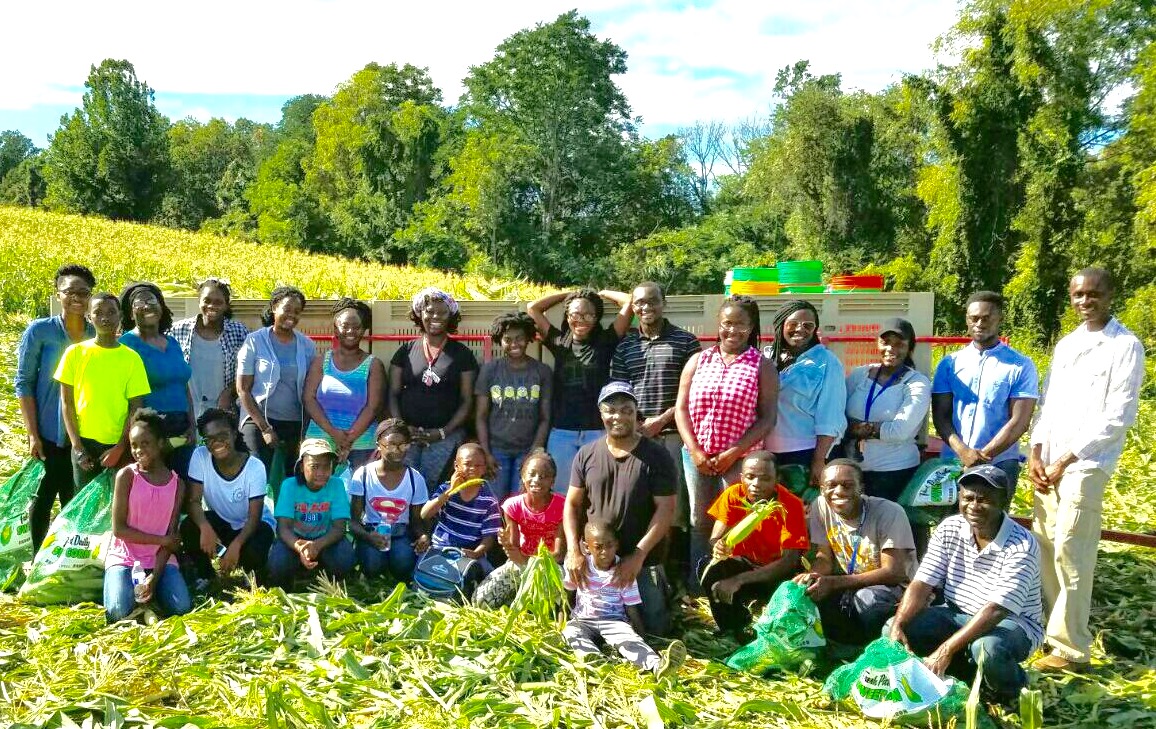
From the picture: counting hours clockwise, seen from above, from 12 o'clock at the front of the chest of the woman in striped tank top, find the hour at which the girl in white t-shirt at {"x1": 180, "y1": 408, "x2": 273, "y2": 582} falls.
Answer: The girl in white t-shirt is roughly at 2 o'clock from the woman in striped tank top.

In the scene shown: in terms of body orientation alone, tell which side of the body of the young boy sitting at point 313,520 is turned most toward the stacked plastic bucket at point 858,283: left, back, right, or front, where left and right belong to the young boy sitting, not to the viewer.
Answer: left

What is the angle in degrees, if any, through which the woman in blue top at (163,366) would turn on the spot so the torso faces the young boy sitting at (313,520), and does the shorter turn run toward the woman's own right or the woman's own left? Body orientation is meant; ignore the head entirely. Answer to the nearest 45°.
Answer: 0° — they already face them

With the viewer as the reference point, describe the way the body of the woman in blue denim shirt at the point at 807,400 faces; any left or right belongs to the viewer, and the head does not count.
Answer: facing the viewer and to the left of the viewer

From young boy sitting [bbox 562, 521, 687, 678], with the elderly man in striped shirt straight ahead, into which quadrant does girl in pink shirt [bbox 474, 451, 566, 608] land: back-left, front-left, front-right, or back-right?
back-left

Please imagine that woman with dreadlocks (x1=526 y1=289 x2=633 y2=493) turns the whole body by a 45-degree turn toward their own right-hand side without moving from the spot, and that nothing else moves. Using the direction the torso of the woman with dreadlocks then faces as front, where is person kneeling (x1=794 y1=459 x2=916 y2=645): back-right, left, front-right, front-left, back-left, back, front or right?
left

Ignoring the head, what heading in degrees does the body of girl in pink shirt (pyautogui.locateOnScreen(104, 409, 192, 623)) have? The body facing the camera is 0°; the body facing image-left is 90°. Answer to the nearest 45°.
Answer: approximately 0°

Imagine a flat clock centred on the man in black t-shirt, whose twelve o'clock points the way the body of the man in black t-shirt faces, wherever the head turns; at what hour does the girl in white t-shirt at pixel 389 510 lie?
The girl in white t-shirt is roughly at 4 o'clock from the man in black t-shirt.

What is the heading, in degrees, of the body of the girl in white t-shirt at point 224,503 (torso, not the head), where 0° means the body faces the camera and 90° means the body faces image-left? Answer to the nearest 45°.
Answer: approximately 0°

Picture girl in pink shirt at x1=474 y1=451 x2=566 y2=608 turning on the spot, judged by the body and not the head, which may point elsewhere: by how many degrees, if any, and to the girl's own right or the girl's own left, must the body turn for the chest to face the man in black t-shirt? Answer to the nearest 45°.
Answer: approximately 45° to the girl's own left
